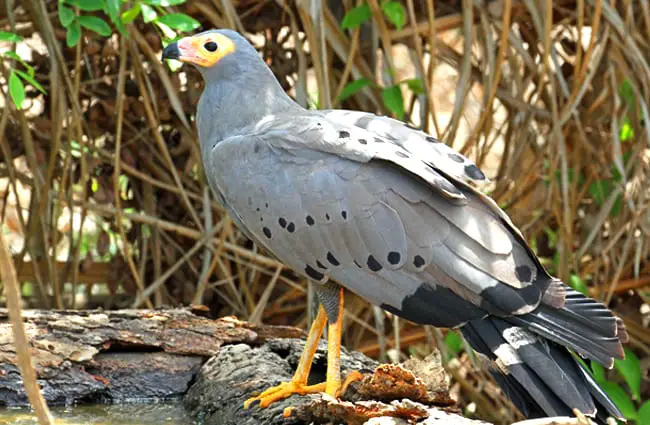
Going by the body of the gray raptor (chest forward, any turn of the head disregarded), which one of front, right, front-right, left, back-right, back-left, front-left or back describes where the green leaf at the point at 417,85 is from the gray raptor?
right

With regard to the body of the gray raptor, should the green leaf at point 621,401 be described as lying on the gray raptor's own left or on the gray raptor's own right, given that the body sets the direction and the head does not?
on the gray raptor's own right

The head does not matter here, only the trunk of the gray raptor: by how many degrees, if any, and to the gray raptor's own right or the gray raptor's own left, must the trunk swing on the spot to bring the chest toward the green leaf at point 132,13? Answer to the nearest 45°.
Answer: approximately 45° to the gray raptor's own right

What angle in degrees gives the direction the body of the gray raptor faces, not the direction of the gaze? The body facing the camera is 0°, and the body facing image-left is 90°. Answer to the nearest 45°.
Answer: approximately 90°

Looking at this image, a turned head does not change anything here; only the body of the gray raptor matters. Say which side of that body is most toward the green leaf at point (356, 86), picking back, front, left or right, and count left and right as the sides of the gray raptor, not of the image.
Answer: right

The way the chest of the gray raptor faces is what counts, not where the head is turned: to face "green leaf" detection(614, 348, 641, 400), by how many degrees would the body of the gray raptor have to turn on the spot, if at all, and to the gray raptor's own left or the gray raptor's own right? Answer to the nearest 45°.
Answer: approximately 135° to the gray raptor's own right

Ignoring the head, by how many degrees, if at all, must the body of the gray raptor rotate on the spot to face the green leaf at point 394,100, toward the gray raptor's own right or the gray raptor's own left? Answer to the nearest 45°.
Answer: approximately 90° to the gray raptor's own right

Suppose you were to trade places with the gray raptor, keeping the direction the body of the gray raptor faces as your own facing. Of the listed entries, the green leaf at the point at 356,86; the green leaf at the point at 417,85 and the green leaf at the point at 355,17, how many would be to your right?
3

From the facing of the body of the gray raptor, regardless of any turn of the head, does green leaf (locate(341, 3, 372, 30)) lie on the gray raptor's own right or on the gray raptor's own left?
on the gray raptor's own right

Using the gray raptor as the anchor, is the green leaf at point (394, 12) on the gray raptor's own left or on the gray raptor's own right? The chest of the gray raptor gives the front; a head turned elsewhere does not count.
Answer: on the gray raptor's own right
